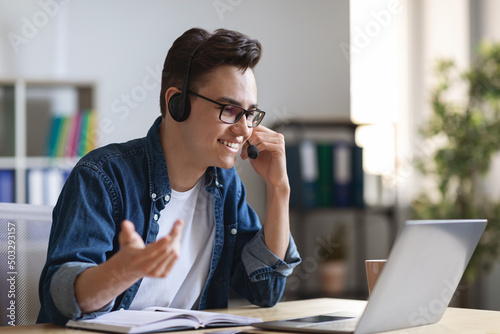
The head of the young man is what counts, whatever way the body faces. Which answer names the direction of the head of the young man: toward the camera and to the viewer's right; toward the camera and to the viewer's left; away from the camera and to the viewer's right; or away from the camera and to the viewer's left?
toward the camera and to the viewer's right

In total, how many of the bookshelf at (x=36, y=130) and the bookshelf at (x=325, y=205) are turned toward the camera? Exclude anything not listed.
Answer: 2

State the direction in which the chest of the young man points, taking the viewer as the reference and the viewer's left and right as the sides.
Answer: facing the viewer and to the right of the viewer

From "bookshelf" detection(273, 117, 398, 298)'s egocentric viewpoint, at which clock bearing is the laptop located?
The laptop is roughly at 12 o'clock from the bookshelf.

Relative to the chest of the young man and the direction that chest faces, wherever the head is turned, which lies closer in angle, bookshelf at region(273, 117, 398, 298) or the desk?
the desk

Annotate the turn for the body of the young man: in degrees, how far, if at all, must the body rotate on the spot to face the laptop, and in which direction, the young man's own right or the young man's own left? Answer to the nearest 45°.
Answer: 0° — they already face it

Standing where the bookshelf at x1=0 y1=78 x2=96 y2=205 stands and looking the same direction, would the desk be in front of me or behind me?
in front

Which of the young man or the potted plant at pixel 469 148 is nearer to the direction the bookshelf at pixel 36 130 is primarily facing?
the young man

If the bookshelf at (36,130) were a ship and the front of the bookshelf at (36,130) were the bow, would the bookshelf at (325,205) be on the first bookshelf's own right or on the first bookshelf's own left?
on the first bookshelf's own left

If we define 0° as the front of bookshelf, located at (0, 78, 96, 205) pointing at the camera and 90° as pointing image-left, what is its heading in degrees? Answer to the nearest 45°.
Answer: approximately 0°

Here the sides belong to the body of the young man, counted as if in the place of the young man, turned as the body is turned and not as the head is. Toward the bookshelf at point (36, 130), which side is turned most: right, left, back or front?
back

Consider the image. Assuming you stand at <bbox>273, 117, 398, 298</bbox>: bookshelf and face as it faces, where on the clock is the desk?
The desk is roughly at 12 o'clock from the bookshelf.
